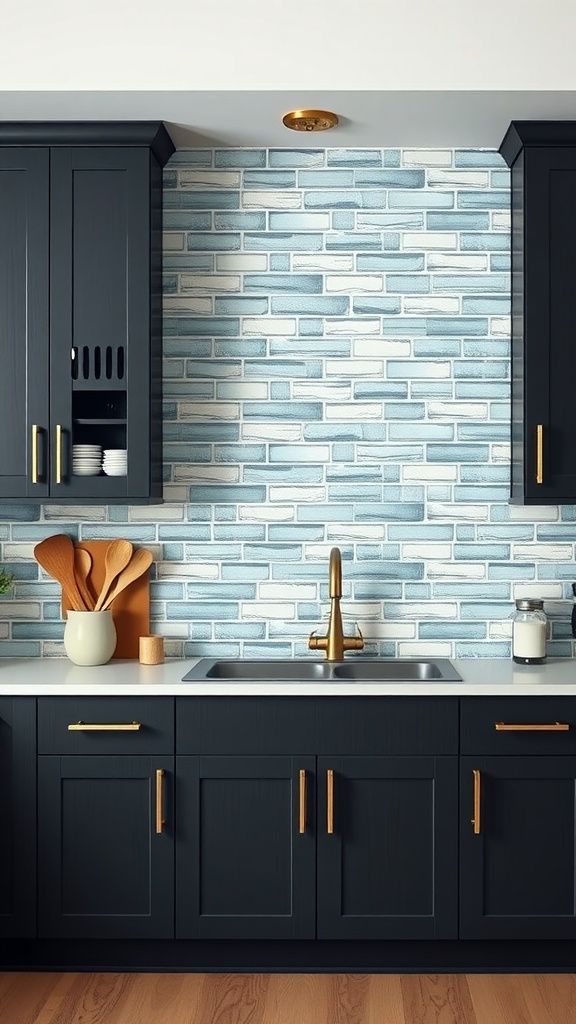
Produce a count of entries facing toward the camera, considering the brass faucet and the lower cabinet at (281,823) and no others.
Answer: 2

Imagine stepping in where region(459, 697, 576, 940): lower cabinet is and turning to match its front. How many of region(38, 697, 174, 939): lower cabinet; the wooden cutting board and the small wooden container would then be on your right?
3

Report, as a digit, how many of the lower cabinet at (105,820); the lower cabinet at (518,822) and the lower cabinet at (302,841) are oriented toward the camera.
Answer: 3

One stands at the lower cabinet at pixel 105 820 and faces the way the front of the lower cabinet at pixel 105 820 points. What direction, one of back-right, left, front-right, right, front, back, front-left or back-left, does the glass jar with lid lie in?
left

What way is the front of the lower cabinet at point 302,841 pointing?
toward the camera

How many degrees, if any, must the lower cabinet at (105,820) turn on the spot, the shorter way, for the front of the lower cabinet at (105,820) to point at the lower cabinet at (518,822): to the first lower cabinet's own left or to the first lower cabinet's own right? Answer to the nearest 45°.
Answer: approximately 90° to the first lower cabinet's own left

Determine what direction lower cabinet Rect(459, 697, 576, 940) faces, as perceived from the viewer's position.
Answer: facing the viewer

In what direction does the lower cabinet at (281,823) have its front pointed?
toward the camera

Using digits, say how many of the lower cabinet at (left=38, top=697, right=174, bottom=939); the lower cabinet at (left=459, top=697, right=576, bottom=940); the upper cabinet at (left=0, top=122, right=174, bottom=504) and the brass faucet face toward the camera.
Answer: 4

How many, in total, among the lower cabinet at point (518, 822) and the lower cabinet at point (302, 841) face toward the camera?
2

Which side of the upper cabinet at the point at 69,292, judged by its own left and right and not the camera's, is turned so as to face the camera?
front
